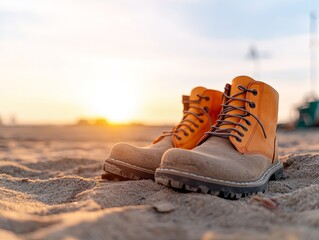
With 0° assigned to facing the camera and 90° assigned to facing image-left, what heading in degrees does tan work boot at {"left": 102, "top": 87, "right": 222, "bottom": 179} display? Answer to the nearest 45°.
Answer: approximately 45°
